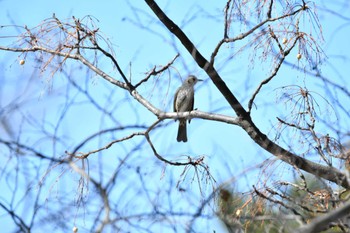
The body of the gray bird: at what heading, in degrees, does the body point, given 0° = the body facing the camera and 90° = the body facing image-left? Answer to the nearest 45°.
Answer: approximately 315°
